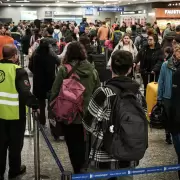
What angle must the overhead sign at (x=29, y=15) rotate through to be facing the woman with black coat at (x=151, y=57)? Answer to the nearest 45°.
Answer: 0° — it already faces them

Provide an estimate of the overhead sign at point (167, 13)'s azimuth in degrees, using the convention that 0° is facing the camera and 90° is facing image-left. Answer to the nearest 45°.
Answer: approximately 0°

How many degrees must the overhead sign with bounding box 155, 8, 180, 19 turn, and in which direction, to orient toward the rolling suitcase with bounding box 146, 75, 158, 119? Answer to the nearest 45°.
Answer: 0° — it already faces it

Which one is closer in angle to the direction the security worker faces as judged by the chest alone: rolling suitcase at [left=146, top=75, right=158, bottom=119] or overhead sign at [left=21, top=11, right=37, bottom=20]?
the rolling suitcase

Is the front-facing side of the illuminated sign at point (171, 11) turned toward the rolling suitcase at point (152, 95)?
yes
